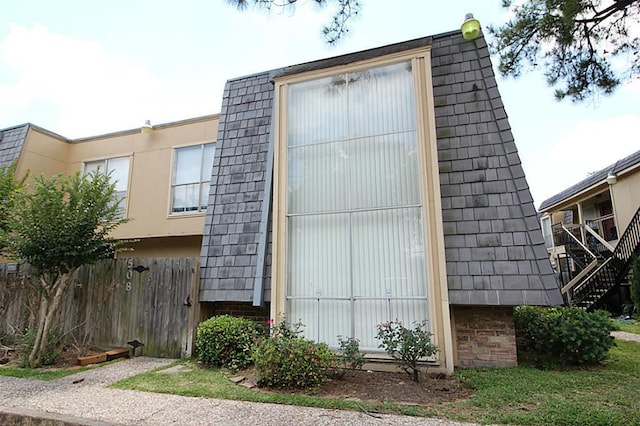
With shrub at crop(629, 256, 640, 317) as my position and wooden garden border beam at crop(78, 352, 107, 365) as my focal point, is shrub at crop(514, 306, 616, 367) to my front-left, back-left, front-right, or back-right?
front-left

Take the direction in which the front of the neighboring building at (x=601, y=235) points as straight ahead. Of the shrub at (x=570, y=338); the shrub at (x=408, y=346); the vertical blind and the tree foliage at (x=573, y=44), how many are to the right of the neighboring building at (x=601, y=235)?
0

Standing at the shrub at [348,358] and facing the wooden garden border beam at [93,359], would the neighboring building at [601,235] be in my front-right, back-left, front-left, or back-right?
back-right

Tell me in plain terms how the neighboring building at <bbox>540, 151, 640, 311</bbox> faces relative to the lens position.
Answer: facing the viewer and to the left of the viewer

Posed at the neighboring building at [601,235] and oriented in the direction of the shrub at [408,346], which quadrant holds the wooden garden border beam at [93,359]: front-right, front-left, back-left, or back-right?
front-right

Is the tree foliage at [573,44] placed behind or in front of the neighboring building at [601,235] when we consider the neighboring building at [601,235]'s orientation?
in front

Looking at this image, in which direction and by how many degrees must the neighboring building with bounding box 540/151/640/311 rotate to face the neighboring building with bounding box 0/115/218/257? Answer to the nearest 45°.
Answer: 0° — it already faces it

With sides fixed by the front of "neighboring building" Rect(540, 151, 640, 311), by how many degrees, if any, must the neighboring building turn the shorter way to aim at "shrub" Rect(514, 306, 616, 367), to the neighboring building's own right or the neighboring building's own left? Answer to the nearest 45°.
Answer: approximately 45° to the neighboring building's own left

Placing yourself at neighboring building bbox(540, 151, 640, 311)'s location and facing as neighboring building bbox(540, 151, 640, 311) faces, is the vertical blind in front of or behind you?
in front

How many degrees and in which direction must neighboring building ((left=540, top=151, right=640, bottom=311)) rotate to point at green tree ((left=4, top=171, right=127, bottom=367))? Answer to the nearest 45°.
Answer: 0° — it already faces it

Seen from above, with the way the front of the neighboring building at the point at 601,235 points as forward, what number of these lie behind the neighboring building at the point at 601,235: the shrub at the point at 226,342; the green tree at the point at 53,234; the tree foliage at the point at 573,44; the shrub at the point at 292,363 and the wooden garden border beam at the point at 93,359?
0

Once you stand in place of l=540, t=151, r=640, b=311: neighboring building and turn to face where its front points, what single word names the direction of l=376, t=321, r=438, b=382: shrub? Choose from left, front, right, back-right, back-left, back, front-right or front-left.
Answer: front-left

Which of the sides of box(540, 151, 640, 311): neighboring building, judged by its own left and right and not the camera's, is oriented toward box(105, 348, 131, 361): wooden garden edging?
front

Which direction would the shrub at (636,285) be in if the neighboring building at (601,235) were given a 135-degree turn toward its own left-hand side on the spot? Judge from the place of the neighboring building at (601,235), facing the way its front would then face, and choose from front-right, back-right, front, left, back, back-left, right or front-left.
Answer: right

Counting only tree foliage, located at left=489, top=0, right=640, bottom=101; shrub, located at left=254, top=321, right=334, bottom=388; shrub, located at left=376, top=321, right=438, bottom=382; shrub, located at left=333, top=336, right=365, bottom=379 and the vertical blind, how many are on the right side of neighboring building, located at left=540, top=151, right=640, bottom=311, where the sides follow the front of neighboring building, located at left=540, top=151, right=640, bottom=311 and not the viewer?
0
